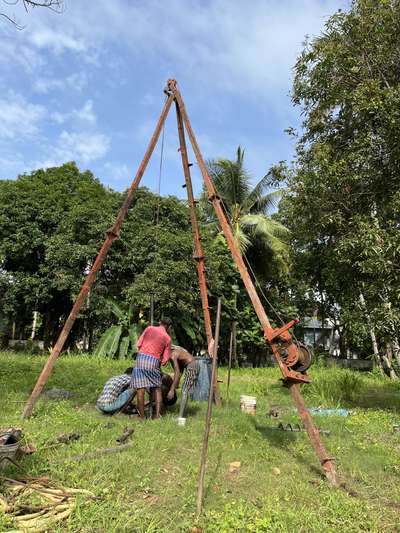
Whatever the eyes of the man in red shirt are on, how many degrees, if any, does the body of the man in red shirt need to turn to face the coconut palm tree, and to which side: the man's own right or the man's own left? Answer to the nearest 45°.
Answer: approximately 45° to the man's own left

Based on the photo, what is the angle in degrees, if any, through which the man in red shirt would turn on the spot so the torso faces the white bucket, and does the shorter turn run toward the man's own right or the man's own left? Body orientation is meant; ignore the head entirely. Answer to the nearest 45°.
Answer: approximately 90° to the man's own right

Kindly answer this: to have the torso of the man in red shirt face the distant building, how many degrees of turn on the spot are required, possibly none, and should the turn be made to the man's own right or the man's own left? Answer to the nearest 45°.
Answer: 0° — they already face it

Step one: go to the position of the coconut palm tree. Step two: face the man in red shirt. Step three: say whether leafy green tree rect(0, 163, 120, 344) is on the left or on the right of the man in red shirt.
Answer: right

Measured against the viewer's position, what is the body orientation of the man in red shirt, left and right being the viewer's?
facing away from the viewer and to the right of the viewer

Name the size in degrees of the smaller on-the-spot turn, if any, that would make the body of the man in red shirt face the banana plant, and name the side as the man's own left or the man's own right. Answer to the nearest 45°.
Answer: approximately 45° to the man's own left

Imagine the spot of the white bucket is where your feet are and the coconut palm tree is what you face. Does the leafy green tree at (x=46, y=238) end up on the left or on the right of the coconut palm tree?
left
